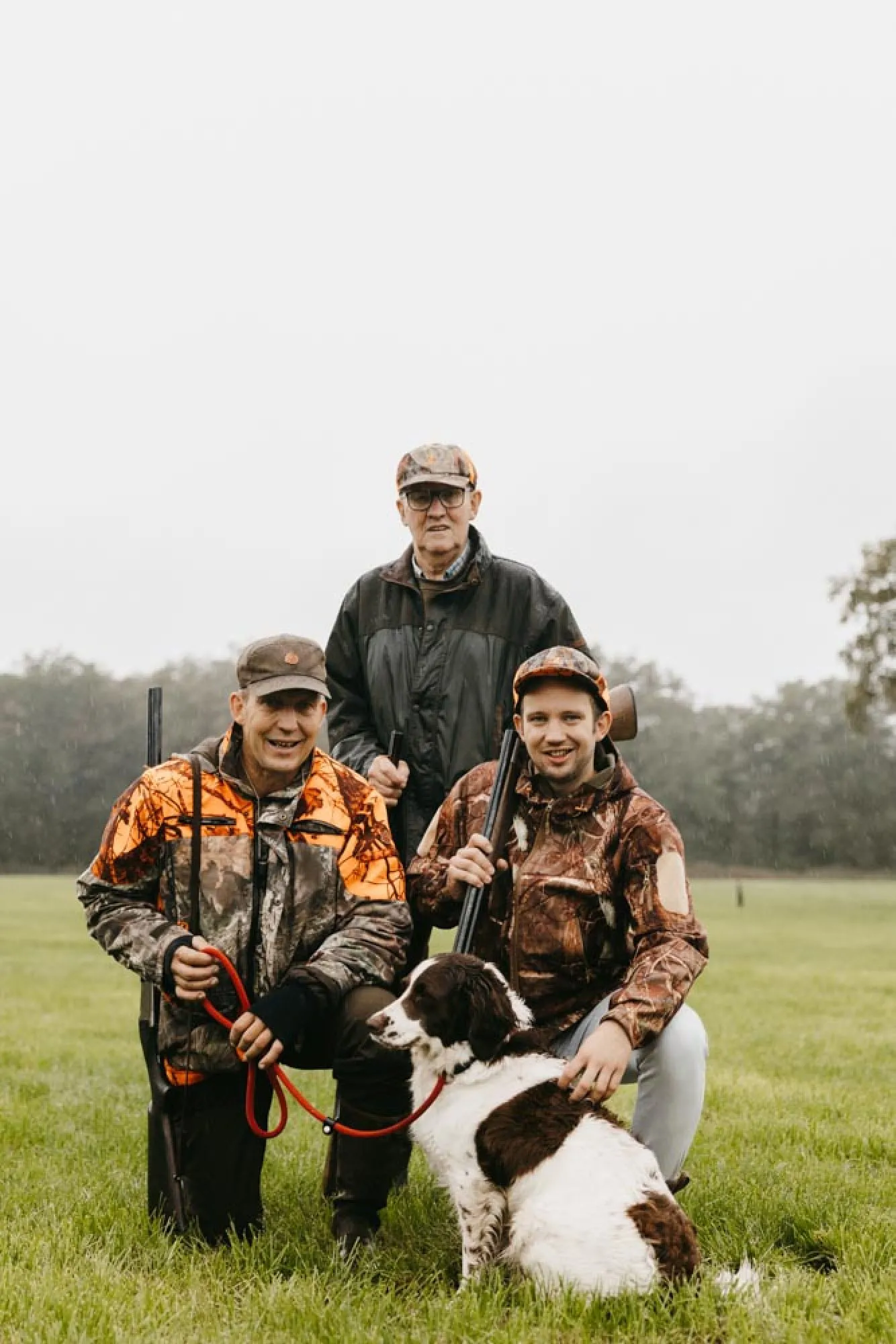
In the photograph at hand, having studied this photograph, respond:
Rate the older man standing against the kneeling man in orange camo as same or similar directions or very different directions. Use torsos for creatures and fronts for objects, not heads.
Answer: same or similar directions

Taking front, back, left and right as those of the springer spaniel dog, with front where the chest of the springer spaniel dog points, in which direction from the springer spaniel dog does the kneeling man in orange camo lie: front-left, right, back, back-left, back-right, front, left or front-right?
front-right

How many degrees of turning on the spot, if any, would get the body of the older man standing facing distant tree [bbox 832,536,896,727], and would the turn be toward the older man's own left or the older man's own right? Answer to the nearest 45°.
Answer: approximately 180°

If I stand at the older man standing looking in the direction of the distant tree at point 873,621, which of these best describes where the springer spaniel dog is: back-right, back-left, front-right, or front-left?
back-right

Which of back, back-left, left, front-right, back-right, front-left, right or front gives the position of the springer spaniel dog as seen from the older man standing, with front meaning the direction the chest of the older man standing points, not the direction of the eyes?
front

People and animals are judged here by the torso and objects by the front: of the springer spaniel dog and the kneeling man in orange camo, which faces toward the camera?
the kneeling man in orange camo

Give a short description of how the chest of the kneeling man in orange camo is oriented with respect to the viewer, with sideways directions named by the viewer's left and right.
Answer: facing the viewer

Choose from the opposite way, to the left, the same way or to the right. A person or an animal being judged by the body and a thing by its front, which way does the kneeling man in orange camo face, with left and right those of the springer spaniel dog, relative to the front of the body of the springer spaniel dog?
to the left

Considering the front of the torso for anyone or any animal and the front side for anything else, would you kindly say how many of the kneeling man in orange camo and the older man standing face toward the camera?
2

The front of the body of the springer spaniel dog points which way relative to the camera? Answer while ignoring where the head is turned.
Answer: to the viewer's left

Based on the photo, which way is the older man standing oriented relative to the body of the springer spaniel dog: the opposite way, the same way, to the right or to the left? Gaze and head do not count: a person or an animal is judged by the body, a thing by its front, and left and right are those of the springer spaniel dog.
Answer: to the left
